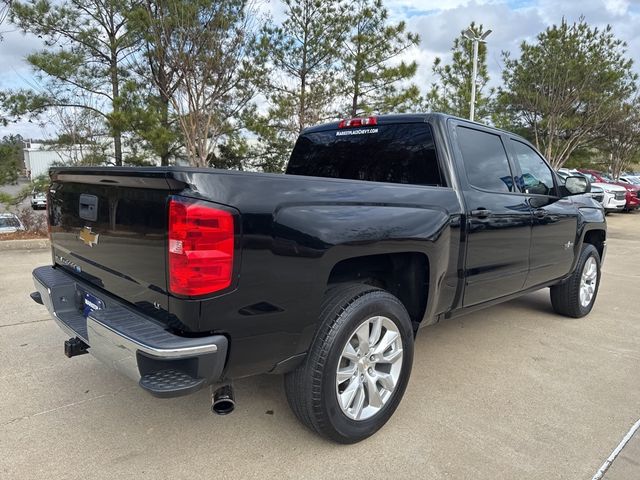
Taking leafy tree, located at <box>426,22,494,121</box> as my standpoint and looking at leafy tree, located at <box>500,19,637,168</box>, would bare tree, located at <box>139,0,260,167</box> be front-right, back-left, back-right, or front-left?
back-right

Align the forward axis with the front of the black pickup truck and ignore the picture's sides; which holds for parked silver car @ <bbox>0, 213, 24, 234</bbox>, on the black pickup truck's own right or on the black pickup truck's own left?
on the black pickup truck's own left

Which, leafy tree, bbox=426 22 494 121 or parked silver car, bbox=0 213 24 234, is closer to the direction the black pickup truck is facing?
the leafy tree

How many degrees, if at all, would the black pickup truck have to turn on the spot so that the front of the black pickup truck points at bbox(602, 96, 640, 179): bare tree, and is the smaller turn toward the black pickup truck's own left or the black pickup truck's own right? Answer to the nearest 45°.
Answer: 0° — it already faces it

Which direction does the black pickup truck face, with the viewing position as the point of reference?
facing away from the viewer and to the right of the viewer

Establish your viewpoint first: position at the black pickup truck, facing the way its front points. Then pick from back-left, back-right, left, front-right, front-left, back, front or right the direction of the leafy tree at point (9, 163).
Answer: left

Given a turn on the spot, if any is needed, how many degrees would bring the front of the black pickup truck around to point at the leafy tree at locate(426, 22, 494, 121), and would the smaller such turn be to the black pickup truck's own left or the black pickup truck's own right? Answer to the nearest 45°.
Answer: approximately 45° to the black pickup truck's own left

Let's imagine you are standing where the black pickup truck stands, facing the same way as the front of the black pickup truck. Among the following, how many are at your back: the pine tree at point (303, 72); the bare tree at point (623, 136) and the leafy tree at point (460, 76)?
0

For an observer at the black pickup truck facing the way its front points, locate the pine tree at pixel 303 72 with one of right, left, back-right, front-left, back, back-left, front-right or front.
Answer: front-left

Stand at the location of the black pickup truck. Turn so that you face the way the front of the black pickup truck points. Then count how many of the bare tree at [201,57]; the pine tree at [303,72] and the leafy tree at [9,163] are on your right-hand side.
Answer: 0

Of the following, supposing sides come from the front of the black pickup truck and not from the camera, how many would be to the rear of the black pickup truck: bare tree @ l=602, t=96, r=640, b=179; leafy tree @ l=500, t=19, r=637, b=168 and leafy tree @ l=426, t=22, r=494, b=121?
0

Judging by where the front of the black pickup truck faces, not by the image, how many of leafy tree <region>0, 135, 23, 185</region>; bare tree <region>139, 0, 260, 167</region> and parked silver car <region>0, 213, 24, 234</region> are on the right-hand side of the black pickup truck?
0
